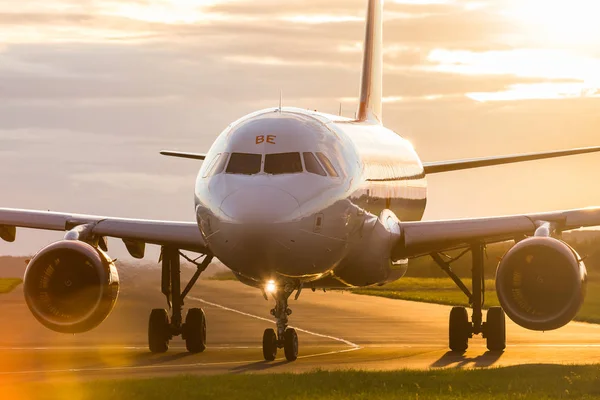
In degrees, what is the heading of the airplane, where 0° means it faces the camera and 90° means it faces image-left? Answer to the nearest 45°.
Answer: approximately 0°
